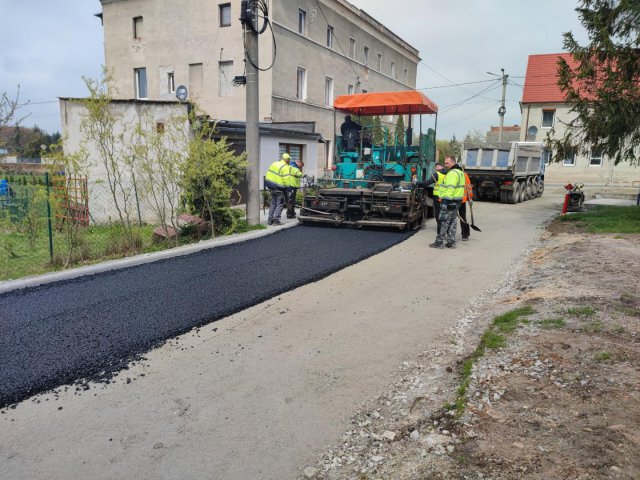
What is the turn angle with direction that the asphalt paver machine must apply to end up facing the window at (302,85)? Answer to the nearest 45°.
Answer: approximately 45° to its left

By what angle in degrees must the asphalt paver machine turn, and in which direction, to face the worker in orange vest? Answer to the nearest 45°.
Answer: approximately 90° to its right

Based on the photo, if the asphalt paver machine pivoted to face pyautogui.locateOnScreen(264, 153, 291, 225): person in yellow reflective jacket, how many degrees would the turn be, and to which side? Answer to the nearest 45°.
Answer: approximately 135° to its left

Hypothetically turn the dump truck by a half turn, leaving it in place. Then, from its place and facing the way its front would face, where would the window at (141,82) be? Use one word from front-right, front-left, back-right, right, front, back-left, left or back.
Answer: front-right

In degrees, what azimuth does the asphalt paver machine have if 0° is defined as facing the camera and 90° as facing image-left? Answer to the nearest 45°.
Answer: approximately 225°

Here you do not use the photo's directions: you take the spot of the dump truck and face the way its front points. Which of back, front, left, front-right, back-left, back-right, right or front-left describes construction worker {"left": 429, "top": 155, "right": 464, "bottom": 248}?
back-right

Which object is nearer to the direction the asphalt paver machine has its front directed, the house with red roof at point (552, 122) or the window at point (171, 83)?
the house with red roof

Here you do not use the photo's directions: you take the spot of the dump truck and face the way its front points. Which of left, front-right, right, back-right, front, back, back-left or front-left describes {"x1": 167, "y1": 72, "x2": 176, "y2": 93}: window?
back-left

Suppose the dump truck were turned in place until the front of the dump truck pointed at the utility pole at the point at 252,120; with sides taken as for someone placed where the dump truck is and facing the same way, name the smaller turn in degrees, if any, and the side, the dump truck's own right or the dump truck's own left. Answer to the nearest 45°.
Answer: approximately 180°

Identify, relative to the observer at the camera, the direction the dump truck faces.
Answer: facing away from the viewer and to the right of the viewer

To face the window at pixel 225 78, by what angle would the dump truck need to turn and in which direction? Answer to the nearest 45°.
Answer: approximately 135° to its left

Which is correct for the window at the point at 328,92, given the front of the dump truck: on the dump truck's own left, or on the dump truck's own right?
on the dump truck's own left

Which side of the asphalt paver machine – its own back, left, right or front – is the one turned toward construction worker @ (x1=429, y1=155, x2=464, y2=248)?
right

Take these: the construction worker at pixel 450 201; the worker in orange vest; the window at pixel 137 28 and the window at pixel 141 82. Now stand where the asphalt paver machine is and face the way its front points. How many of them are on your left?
2
